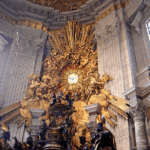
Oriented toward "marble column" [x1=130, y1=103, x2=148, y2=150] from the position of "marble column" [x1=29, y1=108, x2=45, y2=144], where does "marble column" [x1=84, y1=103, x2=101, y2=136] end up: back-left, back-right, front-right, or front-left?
front-left

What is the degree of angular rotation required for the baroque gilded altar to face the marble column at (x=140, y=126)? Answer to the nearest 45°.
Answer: approximately 45° to its left

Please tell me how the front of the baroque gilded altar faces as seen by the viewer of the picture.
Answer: facing the viewer
